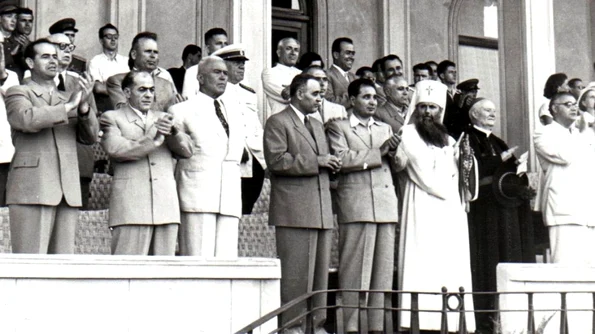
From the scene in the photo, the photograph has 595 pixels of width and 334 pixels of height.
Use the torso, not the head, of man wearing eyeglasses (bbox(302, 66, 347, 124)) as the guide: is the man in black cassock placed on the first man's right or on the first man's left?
on the first man's left

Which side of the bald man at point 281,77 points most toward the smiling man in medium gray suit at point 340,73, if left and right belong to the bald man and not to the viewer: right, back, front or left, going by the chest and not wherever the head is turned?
left

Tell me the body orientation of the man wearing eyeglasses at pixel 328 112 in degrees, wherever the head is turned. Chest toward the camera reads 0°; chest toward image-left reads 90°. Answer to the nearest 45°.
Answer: approximately 315°

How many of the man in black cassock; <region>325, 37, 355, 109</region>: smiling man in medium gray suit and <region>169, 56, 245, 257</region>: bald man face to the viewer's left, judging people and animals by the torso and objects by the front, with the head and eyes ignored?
0

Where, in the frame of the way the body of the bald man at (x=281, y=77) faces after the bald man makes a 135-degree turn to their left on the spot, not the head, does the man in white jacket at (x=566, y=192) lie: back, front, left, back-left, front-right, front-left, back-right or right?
right

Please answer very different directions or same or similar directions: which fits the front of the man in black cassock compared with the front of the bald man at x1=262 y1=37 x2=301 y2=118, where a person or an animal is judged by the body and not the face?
same or similar directions

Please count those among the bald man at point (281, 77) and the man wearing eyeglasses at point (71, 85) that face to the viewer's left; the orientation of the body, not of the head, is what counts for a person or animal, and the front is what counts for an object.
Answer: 0

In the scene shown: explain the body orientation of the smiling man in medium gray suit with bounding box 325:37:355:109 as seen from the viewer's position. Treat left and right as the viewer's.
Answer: facing the viewer and to the right of the viewer

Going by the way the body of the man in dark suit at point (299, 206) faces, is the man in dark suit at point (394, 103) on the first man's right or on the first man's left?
on the first man's left

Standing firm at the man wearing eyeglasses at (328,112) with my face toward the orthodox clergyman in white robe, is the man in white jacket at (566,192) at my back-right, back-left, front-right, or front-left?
front-left

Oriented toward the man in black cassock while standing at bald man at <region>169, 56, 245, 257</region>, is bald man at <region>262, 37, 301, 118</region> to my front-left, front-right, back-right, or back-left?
front-left

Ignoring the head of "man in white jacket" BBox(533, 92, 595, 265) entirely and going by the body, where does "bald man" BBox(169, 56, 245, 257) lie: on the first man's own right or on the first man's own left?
on the first man's own right

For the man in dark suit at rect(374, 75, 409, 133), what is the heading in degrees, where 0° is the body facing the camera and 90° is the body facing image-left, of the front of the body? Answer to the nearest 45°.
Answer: approximately 315°

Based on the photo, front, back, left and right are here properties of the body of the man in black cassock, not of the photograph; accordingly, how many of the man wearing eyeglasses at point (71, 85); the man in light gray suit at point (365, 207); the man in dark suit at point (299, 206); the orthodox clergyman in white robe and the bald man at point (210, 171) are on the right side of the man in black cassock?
5
